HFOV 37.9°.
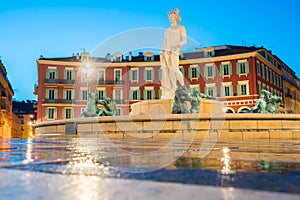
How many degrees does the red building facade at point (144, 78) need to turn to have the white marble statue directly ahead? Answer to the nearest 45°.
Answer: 0° — it already faces it

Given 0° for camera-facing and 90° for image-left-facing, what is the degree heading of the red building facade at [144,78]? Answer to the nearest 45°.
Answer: approximately 0°

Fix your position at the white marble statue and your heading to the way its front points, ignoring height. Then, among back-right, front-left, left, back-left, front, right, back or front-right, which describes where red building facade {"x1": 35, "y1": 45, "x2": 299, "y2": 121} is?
back-right

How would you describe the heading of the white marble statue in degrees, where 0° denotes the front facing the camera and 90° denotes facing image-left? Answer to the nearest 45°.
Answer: approximately 45°
